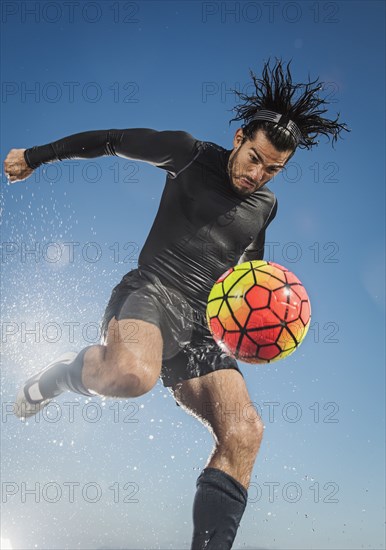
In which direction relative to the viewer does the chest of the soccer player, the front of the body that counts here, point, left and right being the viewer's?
facing the viewer and to the right of the viewer

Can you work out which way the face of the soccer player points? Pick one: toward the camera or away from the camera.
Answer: toward the camera
